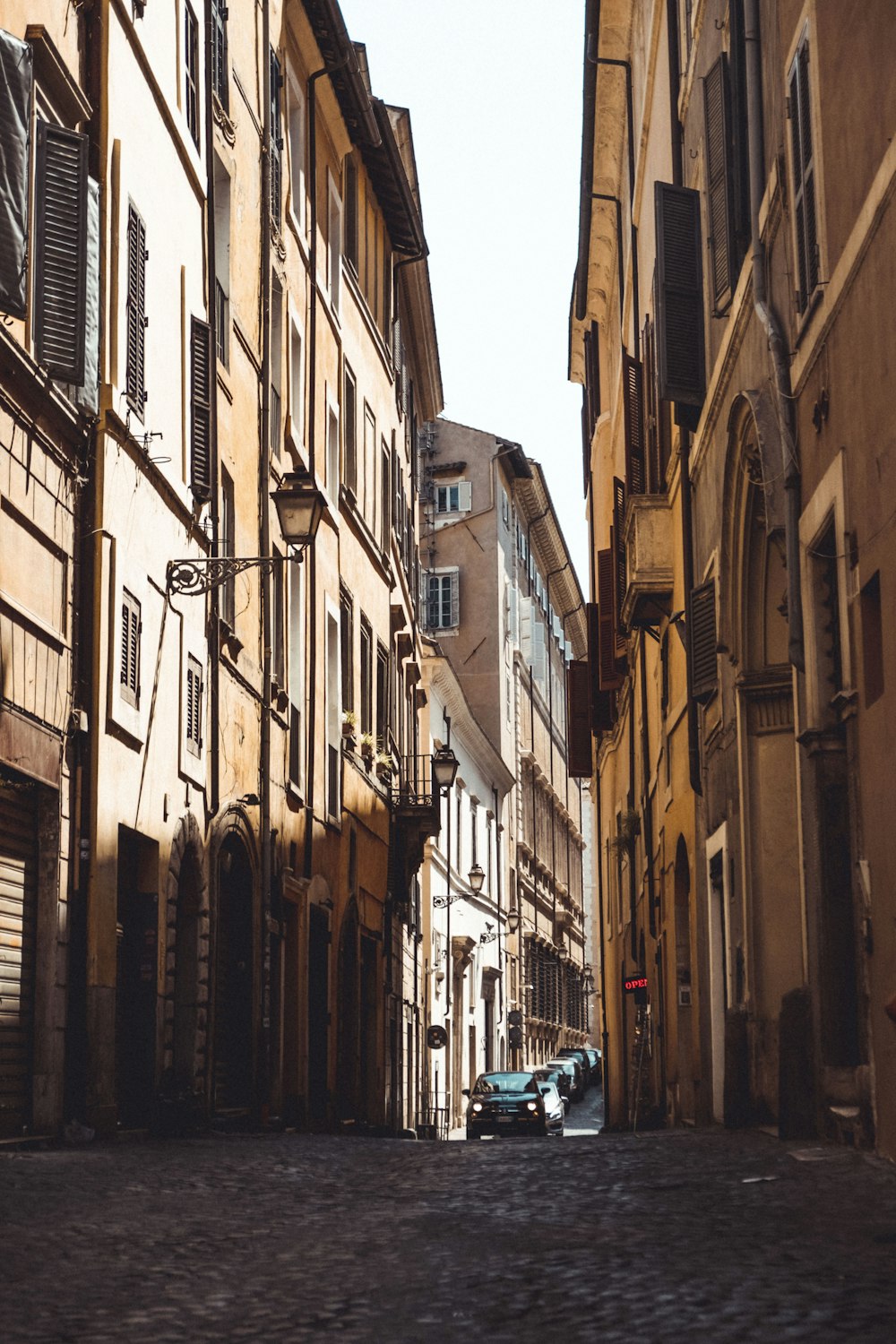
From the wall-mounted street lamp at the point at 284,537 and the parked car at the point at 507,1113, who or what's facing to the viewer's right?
the wall-mounted street lamp

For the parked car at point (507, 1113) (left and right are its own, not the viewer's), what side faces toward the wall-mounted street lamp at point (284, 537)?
front

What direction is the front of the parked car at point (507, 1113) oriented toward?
toward the camera

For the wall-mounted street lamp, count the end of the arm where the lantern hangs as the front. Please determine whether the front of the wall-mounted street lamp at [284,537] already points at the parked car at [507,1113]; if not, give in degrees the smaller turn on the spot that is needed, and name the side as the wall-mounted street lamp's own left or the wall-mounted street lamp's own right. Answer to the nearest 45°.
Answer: approximately 90° to the wall-mounted street lamp's own left

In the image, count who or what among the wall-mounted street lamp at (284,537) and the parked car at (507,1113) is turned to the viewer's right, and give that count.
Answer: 1

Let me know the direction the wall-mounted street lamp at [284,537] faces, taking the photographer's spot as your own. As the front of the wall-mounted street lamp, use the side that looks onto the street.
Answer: facing to the right of the viewer
